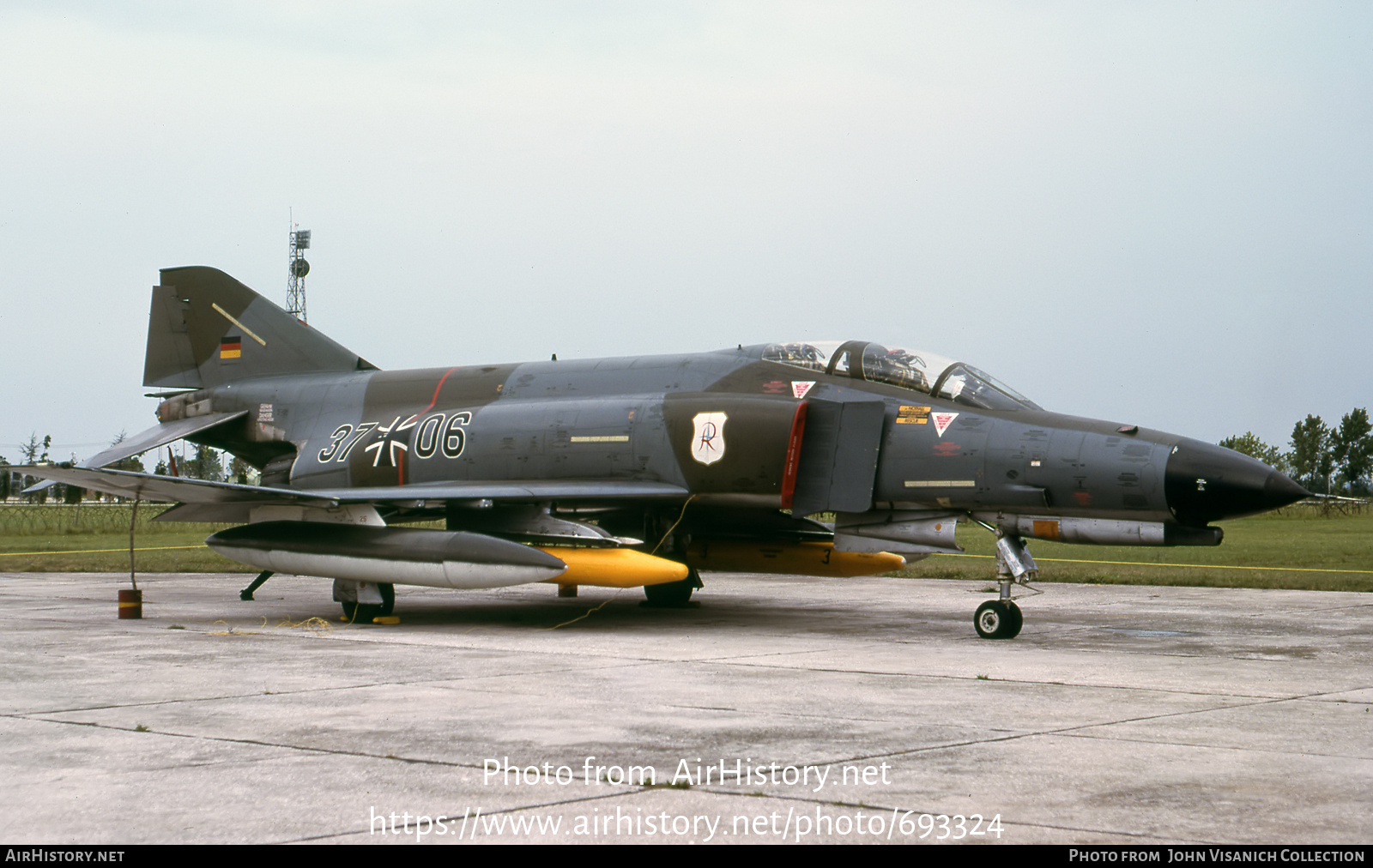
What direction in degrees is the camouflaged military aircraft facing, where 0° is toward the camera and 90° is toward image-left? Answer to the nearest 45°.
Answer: approximately 315°
